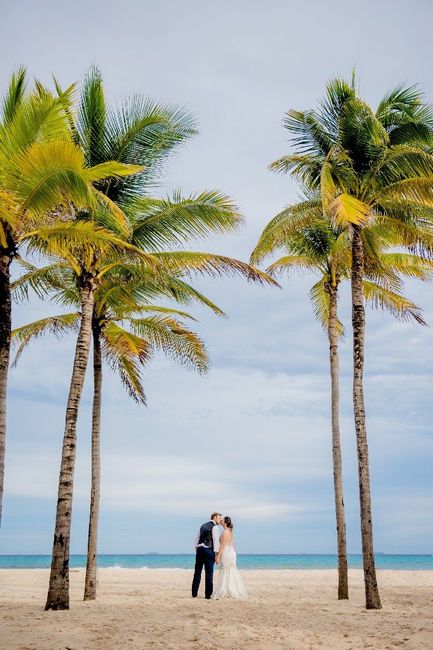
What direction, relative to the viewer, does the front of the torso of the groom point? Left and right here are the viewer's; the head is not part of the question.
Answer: facing away from the viewer and to the right of the viewer

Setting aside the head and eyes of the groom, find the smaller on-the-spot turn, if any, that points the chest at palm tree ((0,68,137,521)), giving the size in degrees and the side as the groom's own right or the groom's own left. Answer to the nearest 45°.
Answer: approximately 180°

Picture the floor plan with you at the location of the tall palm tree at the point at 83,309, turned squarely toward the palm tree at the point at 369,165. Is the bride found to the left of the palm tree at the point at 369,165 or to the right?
left

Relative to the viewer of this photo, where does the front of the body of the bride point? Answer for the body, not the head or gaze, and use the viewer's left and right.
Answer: facing away from the viewer and to the left of the viewer

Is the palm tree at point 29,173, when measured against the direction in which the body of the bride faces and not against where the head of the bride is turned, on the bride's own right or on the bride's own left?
on the bride's own left

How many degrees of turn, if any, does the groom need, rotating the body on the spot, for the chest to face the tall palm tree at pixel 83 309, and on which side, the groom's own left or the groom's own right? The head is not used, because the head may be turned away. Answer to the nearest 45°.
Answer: approximately 180°
